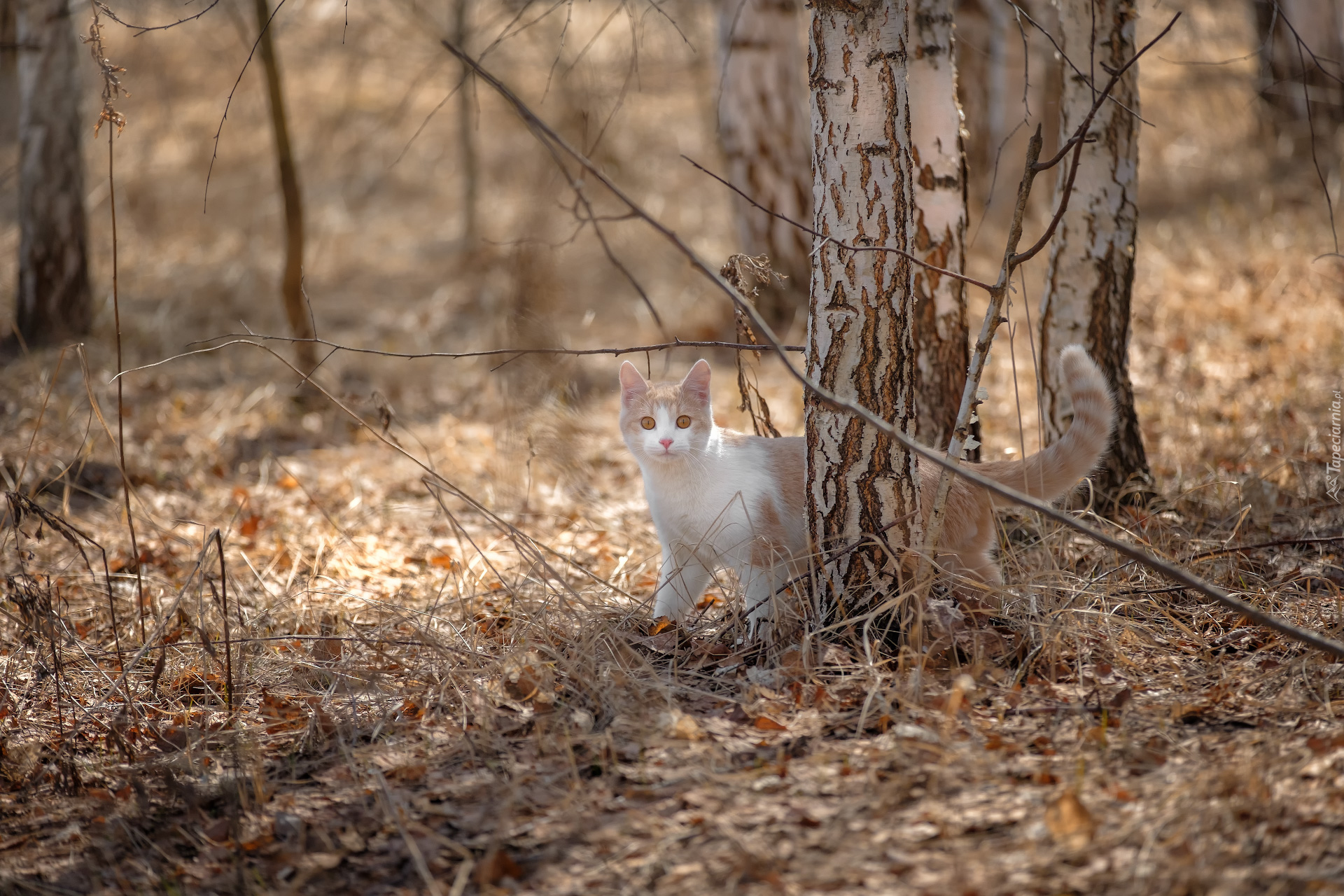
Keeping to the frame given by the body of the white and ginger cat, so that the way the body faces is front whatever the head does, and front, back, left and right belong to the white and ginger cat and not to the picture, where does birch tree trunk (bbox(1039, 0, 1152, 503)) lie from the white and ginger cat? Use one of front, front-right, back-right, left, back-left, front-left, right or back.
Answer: back-right

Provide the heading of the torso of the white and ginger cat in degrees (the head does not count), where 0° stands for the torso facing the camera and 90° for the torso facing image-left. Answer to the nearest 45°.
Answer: approximately 90°

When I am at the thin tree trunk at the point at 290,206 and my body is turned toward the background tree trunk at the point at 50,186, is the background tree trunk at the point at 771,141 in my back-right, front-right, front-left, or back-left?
back-right

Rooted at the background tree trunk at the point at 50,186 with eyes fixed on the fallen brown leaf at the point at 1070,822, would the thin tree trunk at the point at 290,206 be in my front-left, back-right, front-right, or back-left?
front-left

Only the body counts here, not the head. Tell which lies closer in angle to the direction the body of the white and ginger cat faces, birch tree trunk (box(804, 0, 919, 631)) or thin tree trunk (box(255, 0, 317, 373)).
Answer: the thin tree trunk

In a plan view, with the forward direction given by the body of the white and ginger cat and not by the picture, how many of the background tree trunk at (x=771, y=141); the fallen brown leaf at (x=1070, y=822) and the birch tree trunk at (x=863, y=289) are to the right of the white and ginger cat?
1

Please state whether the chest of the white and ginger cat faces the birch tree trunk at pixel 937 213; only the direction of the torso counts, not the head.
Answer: no

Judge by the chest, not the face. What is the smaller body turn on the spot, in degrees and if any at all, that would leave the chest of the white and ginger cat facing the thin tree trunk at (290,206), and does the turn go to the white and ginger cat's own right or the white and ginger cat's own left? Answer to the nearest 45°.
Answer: approximately 45° to the white and ginger cat's own right

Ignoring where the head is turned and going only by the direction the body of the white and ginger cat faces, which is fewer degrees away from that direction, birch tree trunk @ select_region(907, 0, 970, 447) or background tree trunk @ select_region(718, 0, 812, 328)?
the background tree trunk

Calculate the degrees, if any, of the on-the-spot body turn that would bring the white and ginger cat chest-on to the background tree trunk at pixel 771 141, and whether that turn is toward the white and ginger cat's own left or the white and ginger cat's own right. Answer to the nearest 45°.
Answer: approximately 90° to the white and ginger cat's own right

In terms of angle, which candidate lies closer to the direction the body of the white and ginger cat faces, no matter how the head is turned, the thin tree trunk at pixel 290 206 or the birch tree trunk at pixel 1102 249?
the thin tree trunk

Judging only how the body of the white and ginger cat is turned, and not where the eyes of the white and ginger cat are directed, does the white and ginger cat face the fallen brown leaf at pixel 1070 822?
no

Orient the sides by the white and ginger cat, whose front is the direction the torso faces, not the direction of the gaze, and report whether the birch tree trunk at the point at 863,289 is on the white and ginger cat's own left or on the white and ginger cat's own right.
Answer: on the white and ginger cat's own left

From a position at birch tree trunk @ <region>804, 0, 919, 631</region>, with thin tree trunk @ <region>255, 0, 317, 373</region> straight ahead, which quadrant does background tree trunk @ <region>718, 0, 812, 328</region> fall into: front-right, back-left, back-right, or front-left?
front-right
